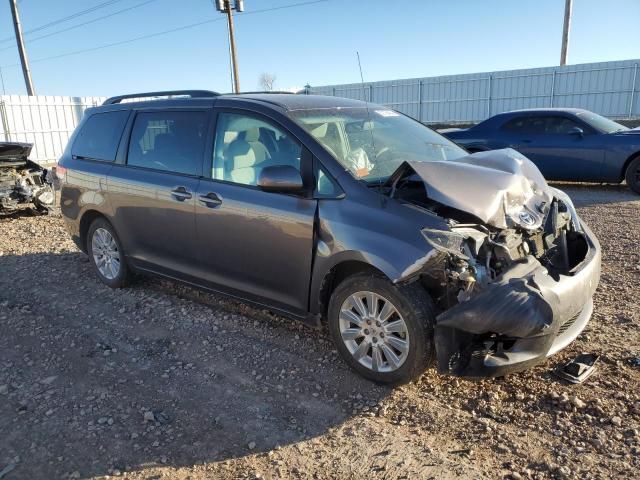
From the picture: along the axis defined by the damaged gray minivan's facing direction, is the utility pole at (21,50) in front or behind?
behind

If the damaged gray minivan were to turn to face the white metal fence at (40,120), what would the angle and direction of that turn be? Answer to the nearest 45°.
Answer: approximately 180°

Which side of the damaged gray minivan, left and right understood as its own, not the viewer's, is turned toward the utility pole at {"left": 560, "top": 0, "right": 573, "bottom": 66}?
left

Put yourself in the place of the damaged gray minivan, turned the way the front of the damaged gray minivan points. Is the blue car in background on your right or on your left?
on your left

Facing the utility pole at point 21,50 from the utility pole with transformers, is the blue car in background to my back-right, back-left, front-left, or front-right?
back-left

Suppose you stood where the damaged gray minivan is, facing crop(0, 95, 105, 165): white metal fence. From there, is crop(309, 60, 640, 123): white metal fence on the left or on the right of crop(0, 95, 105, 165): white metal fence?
right

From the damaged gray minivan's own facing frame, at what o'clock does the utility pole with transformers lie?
The utility pole with transformers is roughly at 7 o'clock from the damaged gray minivan.

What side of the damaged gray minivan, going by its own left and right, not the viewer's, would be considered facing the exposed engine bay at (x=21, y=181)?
back

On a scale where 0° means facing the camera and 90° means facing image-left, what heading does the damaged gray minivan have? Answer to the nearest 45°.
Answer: approximately 315°
